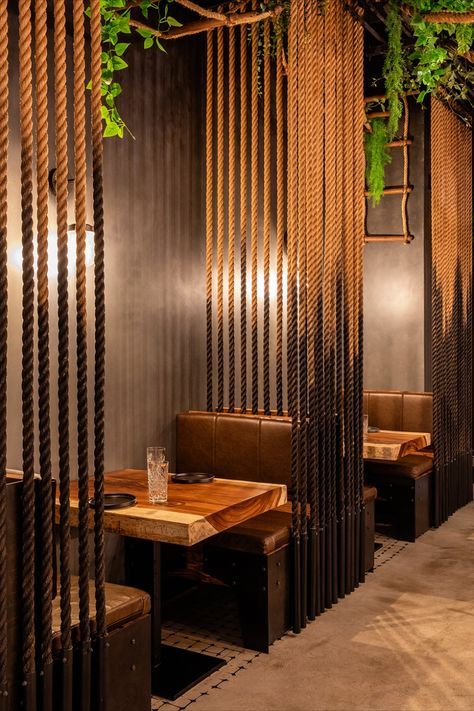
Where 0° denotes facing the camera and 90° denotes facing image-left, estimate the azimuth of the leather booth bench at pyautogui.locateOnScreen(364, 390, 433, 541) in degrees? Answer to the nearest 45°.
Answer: approximately 45°

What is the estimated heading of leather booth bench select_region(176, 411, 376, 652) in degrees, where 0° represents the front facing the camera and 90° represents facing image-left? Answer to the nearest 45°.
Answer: approximately 45°

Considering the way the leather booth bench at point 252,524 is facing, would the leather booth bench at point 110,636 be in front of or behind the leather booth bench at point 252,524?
in front

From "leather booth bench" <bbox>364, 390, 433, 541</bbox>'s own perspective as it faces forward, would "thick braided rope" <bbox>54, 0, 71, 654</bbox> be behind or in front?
in front

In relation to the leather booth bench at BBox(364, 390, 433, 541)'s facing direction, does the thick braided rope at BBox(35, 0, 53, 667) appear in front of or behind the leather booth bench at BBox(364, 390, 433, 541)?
in front

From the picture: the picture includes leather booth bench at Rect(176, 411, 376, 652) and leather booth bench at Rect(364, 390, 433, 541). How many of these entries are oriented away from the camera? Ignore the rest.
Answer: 0

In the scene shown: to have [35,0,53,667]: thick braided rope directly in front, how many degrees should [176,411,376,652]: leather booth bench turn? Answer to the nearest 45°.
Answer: approximately 45° to its left
